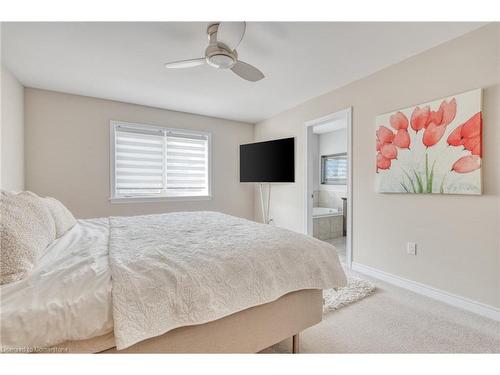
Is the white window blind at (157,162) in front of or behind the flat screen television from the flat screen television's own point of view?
in front

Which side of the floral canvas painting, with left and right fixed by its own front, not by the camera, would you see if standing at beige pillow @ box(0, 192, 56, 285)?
front

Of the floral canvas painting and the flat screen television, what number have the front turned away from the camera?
0

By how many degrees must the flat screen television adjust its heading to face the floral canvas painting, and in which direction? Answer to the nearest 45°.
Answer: approximately 90° to its left

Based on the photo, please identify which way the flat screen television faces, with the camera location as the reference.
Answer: facing the viewer and to the left of the viewer

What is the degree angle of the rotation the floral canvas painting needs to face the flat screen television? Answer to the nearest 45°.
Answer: approximately 45° to its right

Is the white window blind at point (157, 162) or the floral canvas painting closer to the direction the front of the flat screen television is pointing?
the white window blind

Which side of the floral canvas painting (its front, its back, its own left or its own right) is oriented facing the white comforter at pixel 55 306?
front

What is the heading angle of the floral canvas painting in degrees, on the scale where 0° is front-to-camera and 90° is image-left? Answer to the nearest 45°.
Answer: approximately 45°

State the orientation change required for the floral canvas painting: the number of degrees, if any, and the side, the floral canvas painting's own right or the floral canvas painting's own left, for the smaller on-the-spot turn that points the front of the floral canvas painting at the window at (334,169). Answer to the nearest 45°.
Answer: approximately 90° to the floral canvas painting's own right

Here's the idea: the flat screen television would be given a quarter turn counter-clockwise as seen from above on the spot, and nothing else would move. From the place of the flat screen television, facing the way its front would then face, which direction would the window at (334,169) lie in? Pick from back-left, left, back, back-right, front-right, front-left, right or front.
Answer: left

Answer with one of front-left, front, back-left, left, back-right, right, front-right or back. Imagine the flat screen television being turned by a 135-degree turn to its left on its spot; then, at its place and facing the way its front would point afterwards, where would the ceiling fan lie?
right

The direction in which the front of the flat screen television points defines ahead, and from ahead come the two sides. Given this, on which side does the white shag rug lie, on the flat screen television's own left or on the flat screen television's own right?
on the flat screen television's own left
